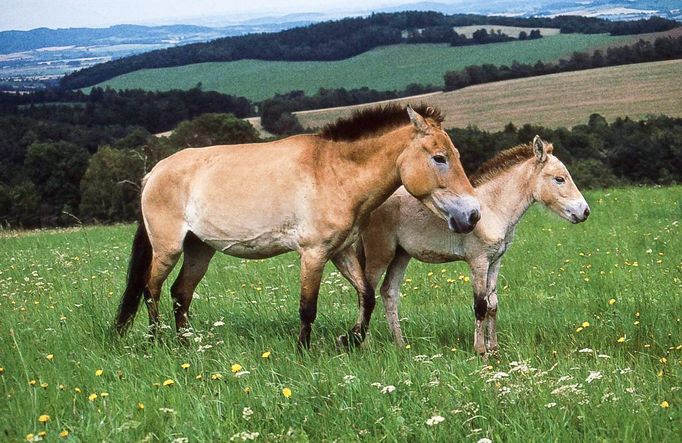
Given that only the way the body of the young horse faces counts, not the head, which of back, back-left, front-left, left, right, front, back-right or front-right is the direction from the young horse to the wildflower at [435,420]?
right

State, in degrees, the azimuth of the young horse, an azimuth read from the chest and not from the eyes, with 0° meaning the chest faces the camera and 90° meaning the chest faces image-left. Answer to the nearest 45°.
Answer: approximately 270°

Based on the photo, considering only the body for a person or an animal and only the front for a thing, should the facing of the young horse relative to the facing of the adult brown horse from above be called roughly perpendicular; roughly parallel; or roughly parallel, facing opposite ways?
roughly parallel

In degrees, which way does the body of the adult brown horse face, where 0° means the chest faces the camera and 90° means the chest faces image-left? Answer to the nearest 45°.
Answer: approximately 270°

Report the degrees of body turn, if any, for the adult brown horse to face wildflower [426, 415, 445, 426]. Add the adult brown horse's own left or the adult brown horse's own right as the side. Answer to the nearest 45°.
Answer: approximately 90° to the adult brown horse's own right

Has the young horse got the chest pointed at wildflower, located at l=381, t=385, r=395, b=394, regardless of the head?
no

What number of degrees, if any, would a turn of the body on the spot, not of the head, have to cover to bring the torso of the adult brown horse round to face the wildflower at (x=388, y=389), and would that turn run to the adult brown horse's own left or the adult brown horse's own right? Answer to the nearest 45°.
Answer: approximately 90° to the adult brown horse's own right
